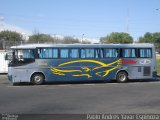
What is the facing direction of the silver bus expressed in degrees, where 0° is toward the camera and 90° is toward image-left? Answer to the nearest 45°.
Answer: approximately 90°
